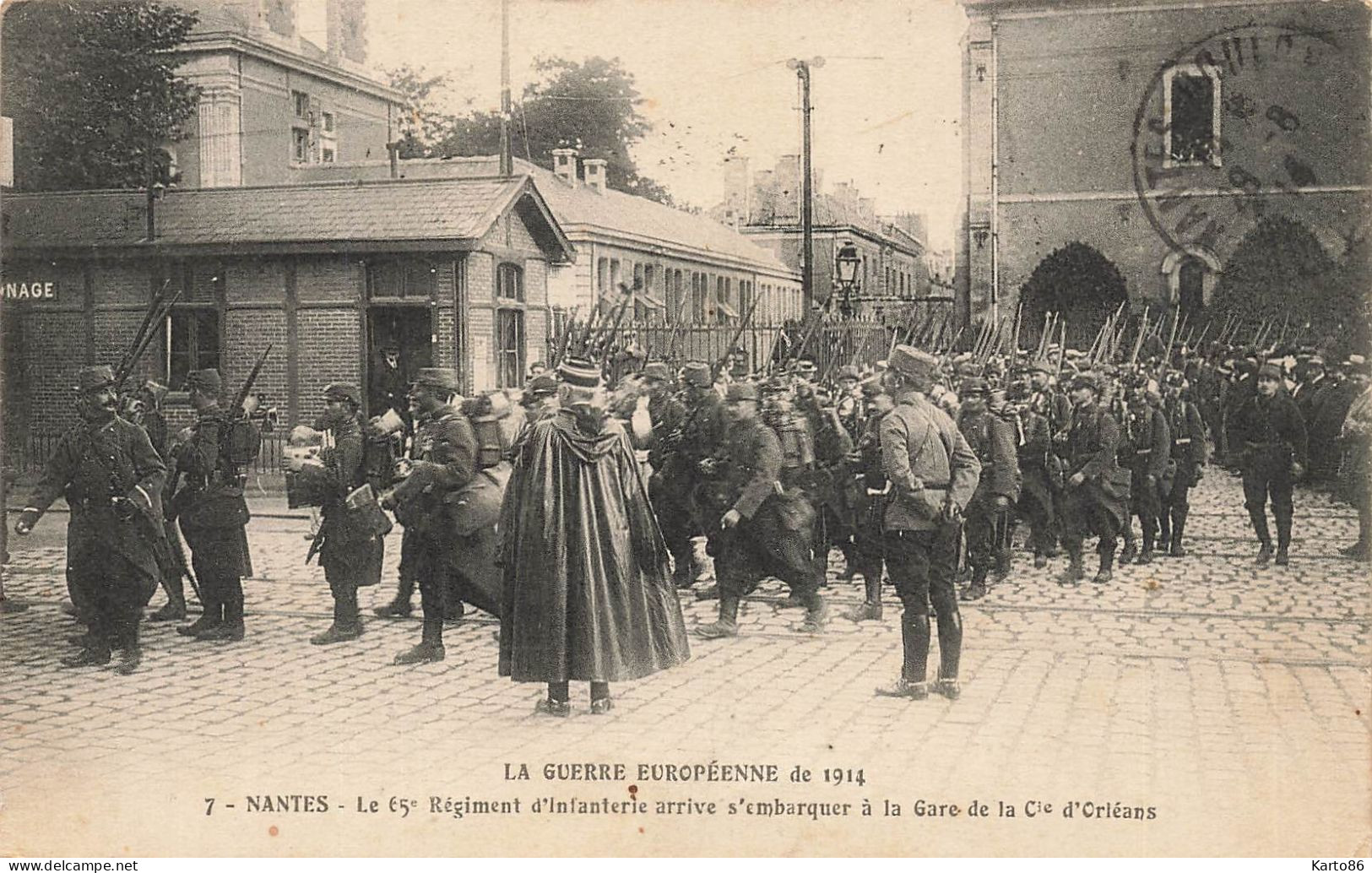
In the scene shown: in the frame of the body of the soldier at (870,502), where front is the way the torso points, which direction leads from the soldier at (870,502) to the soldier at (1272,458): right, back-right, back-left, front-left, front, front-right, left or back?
back-right

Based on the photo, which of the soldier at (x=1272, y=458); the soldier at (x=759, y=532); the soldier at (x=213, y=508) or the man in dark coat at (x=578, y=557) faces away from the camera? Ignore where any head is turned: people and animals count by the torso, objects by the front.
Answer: the man in dark coat

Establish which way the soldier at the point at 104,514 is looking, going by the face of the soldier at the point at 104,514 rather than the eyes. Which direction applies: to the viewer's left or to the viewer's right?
to the viewer's right

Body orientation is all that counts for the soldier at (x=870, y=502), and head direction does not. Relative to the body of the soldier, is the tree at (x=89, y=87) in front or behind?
in front

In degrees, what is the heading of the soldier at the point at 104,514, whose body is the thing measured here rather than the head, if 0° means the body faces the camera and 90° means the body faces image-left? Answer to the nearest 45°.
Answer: approximately 0°

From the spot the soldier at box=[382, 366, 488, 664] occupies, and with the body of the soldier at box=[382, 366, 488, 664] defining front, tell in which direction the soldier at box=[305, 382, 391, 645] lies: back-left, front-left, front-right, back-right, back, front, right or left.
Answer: front-right

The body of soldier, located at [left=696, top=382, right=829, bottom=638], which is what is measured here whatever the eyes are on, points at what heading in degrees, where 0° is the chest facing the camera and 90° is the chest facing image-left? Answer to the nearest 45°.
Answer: approximately 90°

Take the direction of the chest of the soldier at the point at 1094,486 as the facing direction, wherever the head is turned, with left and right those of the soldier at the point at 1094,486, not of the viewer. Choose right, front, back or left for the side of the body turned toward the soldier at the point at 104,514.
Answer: front

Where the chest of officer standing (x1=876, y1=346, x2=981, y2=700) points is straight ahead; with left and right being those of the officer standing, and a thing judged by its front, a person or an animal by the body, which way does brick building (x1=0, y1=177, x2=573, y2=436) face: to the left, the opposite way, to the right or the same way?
the opposite way

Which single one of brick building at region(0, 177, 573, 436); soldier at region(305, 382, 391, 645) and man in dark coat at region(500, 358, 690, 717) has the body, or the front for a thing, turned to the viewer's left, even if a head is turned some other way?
the soldier

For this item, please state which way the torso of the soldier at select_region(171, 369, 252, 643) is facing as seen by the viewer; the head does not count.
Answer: to the viewer's left

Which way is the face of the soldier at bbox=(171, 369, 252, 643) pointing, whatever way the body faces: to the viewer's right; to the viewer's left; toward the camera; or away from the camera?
to the viewer's left

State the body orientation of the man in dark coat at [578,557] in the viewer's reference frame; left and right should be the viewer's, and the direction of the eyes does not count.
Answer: facing away from the viewer

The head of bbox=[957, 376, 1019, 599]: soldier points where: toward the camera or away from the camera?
toward the camera

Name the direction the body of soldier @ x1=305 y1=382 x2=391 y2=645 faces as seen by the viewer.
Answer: to the viewer's left

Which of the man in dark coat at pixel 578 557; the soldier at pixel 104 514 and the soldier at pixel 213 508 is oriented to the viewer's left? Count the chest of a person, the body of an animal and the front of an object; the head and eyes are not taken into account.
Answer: the soldier at pixel 213 508

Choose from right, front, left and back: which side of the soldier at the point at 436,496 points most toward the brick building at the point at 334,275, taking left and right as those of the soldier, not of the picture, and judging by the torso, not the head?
right

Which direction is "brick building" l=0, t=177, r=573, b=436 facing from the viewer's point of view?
toward the camera

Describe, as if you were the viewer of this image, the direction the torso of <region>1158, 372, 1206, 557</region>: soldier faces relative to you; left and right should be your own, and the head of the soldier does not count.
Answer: facing the viewer and to the left of the viewer
